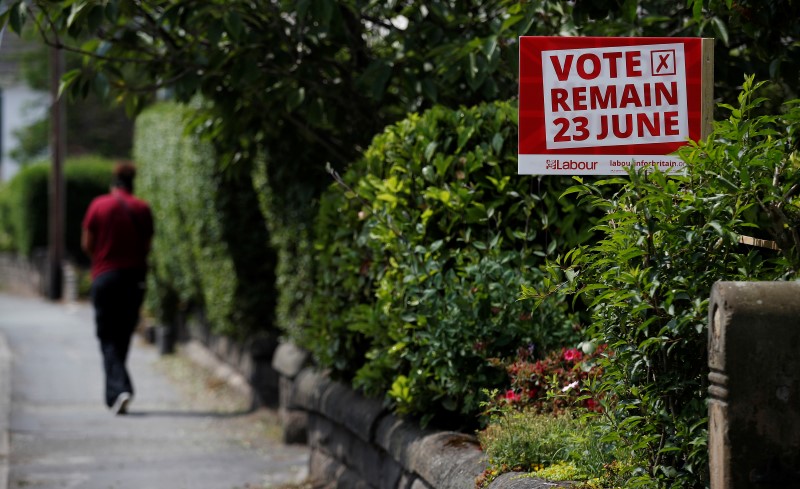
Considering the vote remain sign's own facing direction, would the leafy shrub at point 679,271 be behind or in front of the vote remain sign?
in front

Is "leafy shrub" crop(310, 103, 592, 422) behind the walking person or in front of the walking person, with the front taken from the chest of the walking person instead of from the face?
behind

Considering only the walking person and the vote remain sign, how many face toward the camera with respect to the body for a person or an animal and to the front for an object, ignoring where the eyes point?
1

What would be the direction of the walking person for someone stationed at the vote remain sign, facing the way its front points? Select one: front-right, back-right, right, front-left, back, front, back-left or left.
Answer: back-right

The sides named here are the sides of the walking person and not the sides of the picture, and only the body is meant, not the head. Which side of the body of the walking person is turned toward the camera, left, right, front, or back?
back

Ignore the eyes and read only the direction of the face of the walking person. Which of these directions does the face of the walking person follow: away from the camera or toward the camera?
away from the camera

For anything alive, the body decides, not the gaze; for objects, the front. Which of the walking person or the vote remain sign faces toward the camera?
the vote remain sign

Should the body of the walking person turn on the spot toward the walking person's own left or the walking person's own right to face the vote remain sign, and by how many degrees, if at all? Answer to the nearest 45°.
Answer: approximately 180°

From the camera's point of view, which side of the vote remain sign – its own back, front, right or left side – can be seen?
front

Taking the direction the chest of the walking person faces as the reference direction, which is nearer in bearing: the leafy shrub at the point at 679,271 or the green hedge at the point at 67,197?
the green hedge

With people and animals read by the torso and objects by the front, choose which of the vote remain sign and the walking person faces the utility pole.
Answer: the walking person

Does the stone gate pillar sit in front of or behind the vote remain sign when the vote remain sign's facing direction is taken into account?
in front
